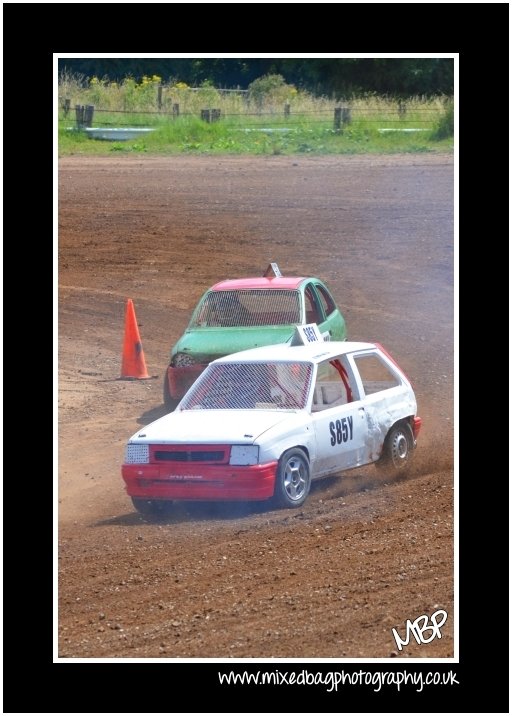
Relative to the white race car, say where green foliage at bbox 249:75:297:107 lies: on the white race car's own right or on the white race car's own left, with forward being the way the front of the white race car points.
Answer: on the white race car's own right

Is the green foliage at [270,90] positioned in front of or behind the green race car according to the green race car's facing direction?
behind

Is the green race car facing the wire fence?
no

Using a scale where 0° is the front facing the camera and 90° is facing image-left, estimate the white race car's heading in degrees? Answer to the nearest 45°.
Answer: approximately 45°

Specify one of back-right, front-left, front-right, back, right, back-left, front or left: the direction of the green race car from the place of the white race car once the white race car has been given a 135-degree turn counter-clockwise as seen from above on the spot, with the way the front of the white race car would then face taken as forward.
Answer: left

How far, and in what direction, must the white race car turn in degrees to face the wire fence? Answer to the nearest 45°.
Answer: approximately 135° to its right
